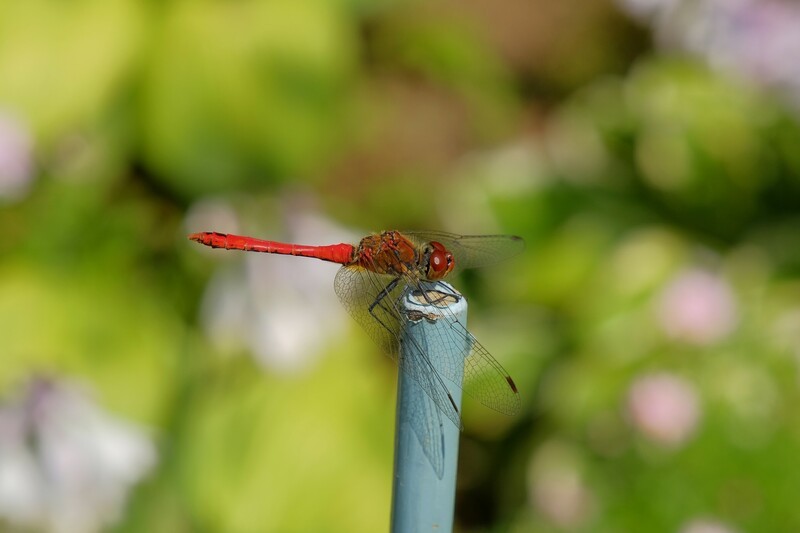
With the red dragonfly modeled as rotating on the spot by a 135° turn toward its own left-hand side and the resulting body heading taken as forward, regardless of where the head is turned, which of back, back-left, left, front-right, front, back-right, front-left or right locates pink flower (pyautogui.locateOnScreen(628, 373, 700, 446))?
right

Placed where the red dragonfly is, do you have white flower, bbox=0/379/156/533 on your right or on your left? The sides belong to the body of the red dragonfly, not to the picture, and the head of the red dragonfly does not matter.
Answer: on your left

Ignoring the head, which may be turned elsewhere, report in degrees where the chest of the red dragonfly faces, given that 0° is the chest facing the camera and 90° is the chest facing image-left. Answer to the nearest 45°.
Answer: approximately 270°

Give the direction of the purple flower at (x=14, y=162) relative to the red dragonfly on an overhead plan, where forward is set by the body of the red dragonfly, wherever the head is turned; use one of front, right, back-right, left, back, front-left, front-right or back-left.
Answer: back-left

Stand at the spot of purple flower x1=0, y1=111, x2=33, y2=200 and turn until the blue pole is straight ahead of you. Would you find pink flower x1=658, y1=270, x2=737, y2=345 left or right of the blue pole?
left

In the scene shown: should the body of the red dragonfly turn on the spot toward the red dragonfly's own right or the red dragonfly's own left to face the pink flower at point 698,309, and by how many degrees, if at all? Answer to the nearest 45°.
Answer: approximately 45° to the red dragonfly's own left
